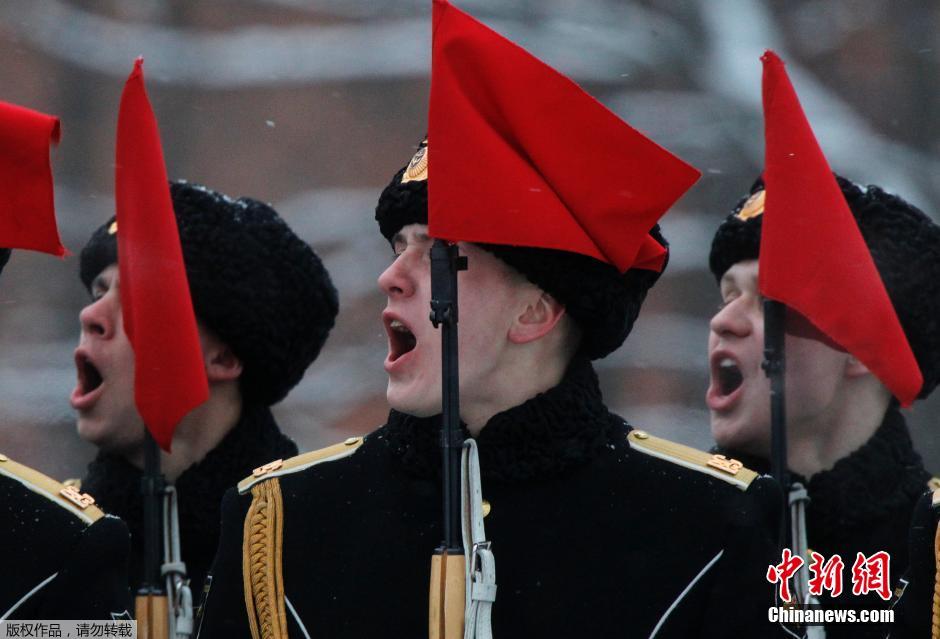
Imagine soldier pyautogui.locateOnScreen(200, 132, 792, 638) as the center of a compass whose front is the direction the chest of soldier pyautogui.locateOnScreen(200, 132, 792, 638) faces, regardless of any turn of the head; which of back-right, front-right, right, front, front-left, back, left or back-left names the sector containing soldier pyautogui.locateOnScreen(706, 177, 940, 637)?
back-left

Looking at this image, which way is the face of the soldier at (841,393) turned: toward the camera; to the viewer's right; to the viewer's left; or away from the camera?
to the viewer's left

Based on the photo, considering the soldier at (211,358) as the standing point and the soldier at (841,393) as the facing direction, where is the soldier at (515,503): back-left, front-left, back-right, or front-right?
front-right

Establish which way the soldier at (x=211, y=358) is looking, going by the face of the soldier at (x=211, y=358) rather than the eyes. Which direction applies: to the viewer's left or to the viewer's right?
to the viewer's left

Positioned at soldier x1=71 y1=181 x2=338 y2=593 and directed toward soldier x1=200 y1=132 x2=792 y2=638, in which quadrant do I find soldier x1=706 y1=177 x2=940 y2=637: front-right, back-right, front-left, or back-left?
front-left

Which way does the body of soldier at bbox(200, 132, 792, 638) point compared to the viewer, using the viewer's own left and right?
facing the viewer
